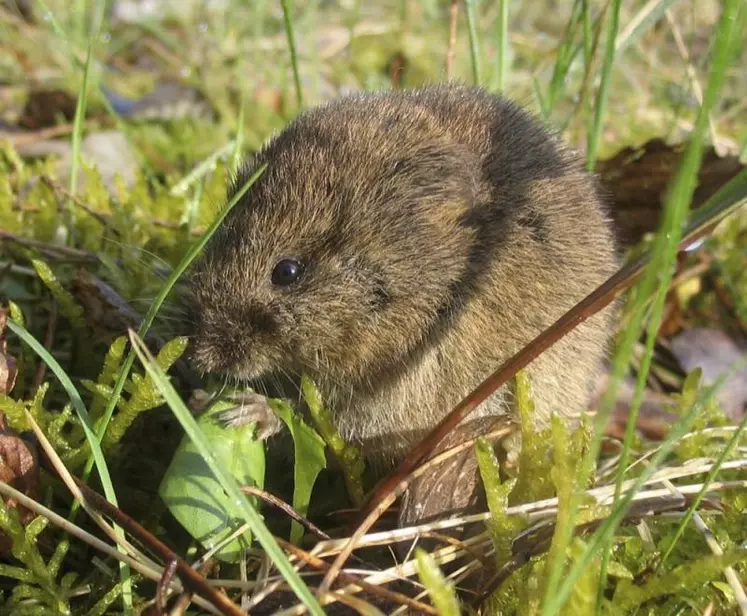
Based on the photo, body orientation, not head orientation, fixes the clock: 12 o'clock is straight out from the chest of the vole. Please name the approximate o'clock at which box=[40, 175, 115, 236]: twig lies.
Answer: The twig is roughly at 1 o'clock from the vole.

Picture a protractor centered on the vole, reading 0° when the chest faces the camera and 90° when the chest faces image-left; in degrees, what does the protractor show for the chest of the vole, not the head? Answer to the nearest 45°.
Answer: approximately 90°

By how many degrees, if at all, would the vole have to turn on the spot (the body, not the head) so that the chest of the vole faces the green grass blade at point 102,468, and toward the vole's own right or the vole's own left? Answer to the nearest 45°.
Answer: approximately 45° to the vole's own left

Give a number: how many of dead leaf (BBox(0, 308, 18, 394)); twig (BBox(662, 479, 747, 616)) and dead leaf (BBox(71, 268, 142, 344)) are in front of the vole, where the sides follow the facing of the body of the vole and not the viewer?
2

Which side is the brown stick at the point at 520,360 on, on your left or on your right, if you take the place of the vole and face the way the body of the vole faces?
on your left

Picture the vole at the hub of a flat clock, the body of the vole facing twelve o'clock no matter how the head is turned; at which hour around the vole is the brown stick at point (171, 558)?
The brown stick is roughly at 10 o'clock from the vole.

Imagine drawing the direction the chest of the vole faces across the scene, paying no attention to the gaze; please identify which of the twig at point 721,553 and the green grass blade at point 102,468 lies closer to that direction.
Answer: the green grass blade

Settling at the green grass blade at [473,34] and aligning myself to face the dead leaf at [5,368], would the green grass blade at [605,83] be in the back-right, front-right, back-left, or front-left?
back-left

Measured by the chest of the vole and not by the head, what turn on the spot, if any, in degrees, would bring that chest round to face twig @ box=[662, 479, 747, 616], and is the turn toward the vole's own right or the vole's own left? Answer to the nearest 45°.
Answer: approximately 135° to the vole's own left

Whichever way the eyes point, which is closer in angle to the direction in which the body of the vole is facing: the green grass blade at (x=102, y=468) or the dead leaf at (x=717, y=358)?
the green grass blade
